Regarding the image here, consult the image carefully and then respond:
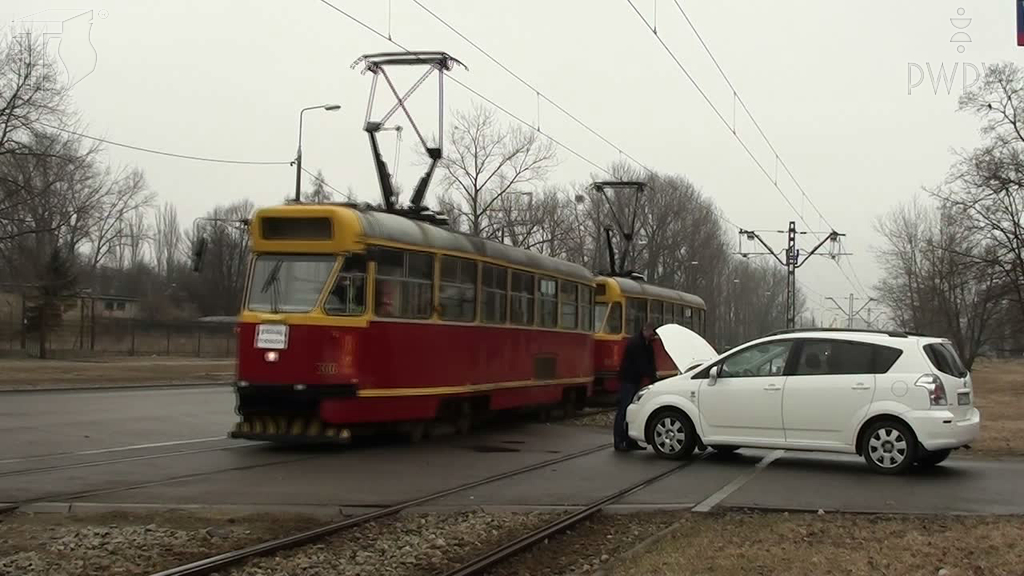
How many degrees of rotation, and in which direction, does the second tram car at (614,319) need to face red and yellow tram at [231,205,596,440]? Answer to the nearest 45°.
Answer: approximately 45° to its left

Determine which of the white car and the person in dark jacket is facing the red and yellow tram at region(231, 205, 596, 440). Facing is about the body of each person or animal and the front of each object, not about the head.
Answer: the white car

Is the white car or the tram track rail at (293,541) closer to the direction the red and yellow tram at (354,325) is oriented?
the tram track rail

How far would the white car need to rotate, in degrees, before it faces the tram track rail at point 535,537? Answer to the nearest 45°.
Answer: approximately 45° to its left

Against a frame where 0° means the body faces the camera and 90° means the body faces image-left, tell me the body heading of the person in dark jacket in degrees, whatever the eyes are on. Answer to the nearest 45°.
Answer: approximately 270°

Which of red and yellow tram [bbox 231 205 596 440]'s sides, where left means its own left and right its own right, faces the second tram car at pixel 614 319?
back

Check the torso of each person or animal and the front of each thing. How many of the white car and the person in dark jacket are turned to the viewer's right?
1

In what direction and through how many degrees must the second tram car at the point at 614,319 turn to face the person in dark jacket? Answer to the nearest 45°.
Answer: approximately 45° to its left

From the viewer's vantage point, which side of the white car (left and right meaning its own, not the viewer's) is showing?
left

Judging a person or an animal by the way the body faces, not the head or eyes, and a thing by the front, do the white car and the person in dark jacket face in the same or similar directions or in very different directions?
very different directions

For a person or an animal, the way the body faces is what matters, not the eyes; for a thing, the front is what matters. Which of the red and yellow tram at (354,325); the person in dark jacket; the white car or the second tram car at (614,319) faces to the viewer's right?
the person in dark jacket

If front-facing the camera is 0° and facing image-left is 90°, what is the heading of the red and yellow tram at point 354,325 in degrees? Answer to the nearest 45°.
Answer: approximately 45°
